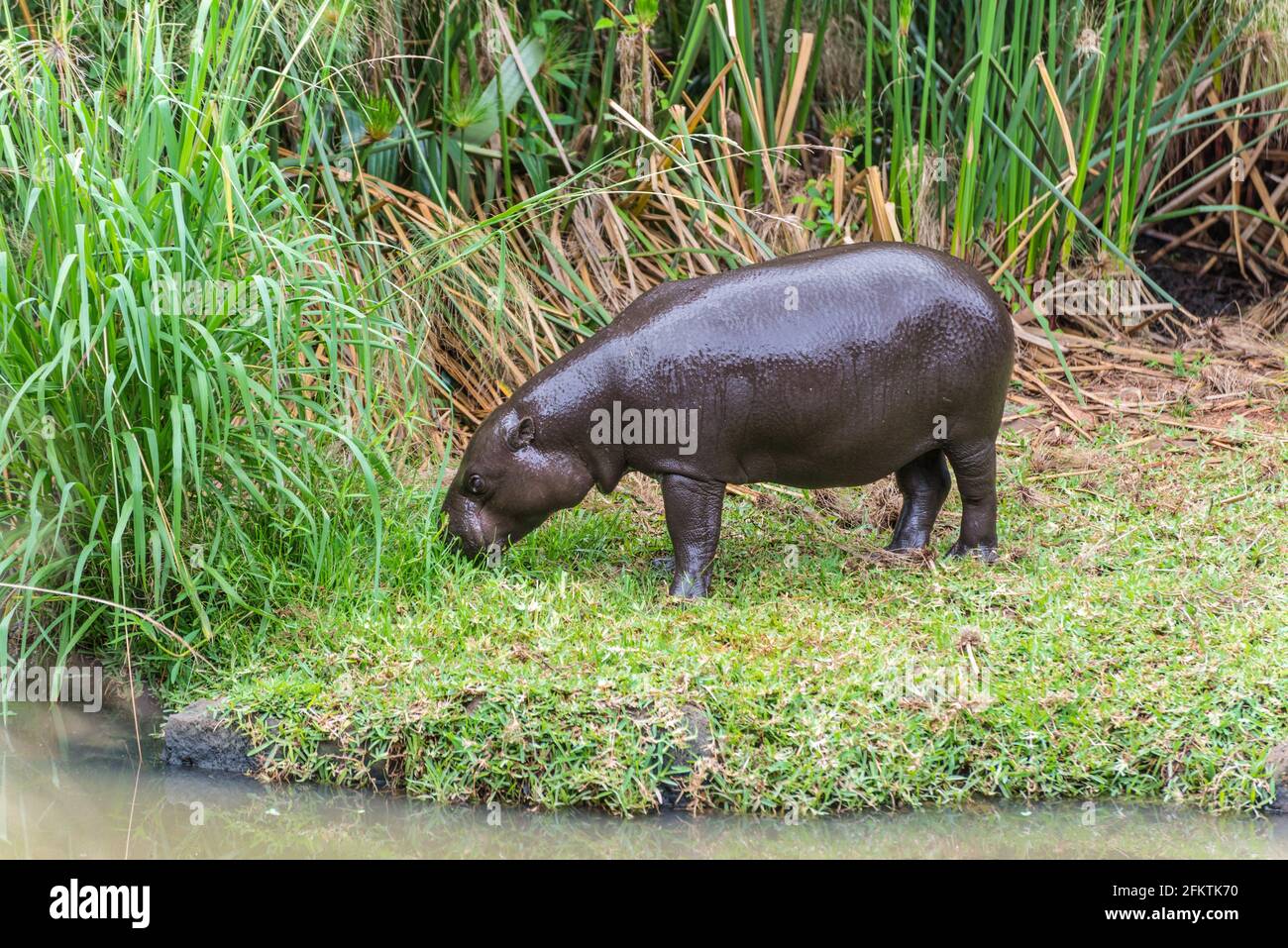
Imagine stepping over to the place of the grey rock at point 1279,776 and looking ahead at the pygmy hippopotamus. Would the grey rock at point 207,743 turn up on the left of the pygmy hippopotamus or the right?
left

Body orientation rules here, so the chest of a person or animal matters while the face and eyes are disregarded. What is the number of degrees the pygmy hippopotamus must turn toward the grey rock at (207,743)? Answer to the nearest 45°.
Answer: approximately 45° to its left

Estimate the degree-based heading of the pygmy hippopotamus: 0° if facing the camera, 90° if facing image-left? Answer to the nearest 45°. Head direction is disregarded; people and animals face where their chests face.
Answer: approximately 90°

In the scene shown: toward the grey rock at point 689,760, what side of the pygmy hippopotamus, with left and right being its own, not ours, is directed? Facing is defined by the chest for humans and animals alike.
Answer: left

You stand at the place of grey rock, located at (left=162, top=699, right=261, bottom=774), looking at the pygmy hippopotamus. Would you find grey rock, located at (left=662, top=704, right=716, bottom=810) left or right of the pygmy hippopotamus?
right

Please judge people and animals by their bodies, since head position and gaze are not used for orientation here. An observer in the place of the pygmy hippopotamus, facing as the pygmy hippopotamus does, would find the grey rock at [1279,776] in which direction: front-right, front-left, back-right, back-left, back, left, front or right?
back-left
